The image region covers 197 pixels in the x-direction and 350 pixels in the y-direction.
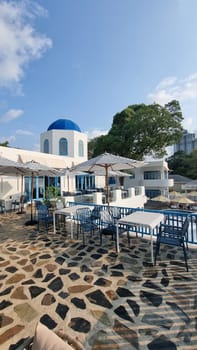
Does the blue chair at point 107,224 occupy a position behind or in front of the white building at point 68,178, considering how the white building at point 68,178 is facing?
in front

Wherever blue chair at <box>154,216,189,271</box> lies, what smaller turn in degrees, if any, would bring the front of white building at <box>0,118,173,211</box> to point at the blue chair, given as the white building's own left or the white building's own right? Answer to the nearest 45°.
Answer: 0° — it already faces it

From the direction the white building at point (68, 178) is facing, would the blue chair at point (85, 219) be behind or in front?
in front

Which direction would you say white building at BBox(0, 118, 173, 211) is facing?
toward the camera

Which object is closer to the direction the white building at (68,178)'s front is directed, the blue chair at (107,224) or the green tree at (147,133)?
the blue chair

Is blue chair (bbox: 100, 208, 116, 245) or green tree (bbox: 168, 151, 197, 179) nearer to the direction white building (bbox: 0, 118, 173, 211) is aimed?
the blue chair

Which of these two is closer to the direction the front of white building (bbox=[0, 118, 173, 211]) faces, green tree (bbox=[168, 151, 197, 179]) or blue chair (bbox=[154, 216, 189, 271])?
the blue chair

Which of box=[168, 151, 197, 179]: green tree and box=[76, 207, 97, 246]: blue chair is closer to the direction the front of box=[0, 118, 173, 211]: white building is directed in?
the blue chair

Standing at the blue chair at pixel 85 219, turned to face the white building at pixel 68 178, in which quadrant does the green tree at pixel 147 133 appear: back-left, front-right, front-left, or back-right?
front-right
